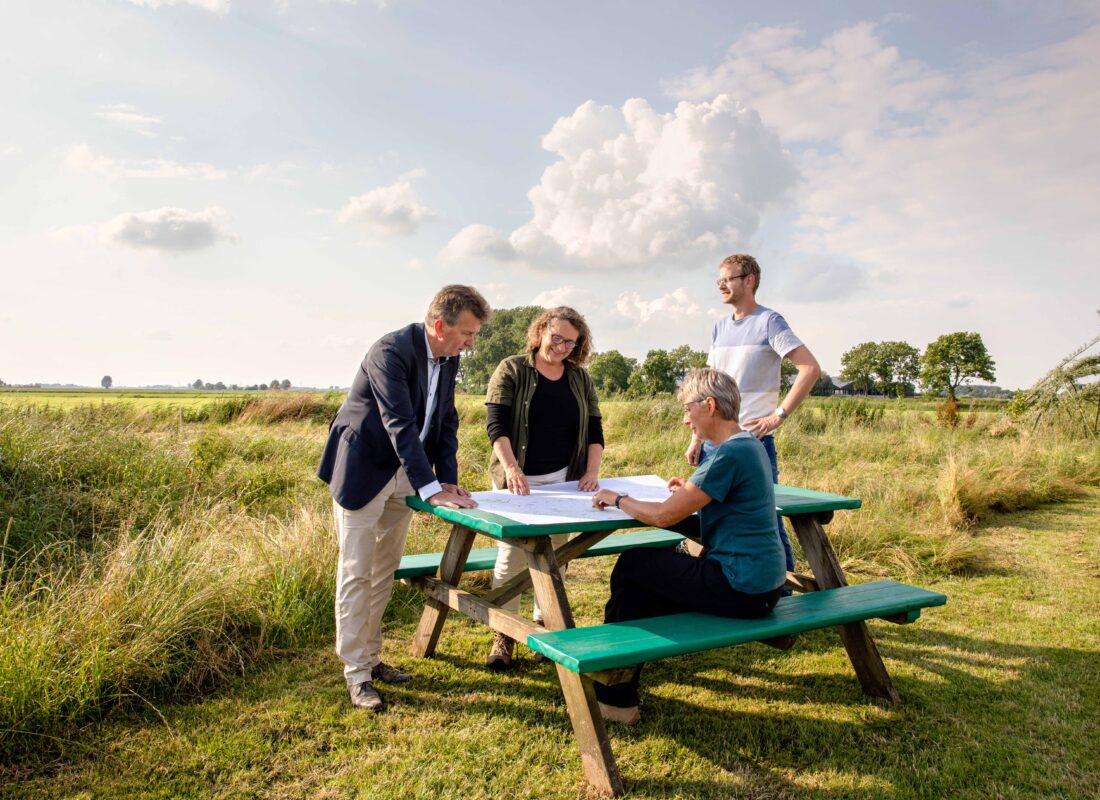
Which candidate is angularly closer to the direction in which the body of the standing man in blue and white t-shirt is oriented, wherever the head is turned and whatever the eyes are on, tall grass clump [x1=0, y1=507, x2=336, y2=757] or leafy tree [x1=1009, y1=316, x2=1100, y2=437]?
the tall grass clump

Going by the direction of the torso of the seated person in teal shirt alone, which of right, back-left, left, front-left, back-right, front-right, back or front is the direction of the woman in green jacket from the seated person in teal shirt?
front-right

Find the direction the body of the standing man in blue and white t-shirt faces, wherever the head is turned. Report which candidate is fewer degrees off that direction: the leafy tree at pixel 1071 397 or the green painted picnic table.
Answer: the green painted picnic table

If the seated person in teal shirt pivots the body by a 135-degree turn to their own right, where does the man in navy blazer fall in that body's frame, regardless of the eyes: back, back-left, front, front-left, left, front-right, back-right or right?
back-left

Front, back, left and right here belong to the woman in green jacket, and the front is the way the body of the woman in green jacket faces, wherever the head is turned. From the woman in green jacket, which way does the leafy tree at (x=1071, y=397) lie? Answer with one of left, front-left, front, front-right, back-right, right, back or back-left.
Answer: back-left

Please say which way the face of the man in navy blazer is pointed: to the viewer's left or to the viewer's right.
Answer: to the viewer's right

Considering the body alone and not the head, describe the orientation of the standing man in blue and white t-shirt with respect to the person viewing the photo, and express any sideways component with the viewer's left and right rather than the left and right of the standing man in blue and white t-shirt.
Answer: facing the viewer and to the left of the viewer

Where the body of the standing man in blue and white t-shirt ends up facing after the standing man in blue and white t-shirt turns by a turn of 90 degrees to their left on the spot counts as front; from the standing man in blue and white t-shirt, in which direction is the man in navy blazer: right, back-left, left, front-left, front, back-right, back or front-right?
right

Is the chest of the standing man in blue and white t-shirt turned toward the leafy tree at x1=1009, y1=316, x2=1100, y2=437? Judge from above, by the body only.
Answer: no

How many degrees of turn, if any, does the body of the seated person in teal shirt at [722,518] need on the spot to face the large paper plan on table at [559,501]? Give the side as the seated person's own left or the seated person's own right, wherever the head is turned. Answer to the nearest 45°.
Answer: approximately 45° to the seated person's own right

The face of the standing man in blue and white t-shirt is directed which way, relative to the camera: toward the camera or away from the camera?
toward the camera

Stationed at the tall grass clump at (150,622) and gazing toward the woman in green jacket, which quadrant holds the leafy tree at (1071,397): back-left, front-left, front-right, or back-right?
front-left

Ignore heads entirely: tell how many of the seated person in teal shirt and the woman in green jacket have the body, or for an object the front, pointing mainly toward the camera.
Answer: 1

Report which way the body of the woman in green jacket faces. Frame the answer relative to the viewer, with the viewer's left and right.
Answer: facing the viewer

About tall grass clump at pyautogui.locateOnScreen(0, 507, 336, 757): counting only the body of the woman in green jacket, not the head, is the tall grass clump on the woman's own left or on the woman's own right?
on the woman's own right

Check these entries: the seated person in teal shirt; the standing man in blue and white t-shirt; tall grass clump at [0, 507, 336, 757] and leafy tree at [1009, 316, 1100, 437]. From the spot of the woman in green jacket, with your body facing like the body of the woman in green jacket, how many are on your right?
1

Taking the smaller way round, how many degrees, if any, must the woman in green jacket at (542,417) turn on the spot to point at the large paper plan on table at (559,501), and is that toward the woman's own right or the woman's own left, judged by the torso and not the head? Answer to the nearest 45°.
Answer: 0° — they already face it

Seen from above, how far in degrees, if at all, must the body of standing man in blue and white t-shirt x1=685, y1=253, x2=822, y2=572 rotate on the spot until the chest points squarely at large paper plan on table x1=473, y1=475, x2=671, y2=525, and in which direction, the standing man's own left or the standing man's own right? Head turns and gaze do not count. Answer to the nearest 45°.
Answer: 0° — they already face it

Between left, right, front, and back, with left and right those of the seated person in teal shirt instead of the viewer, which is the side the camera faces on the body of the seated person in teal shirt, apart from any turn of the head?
left
